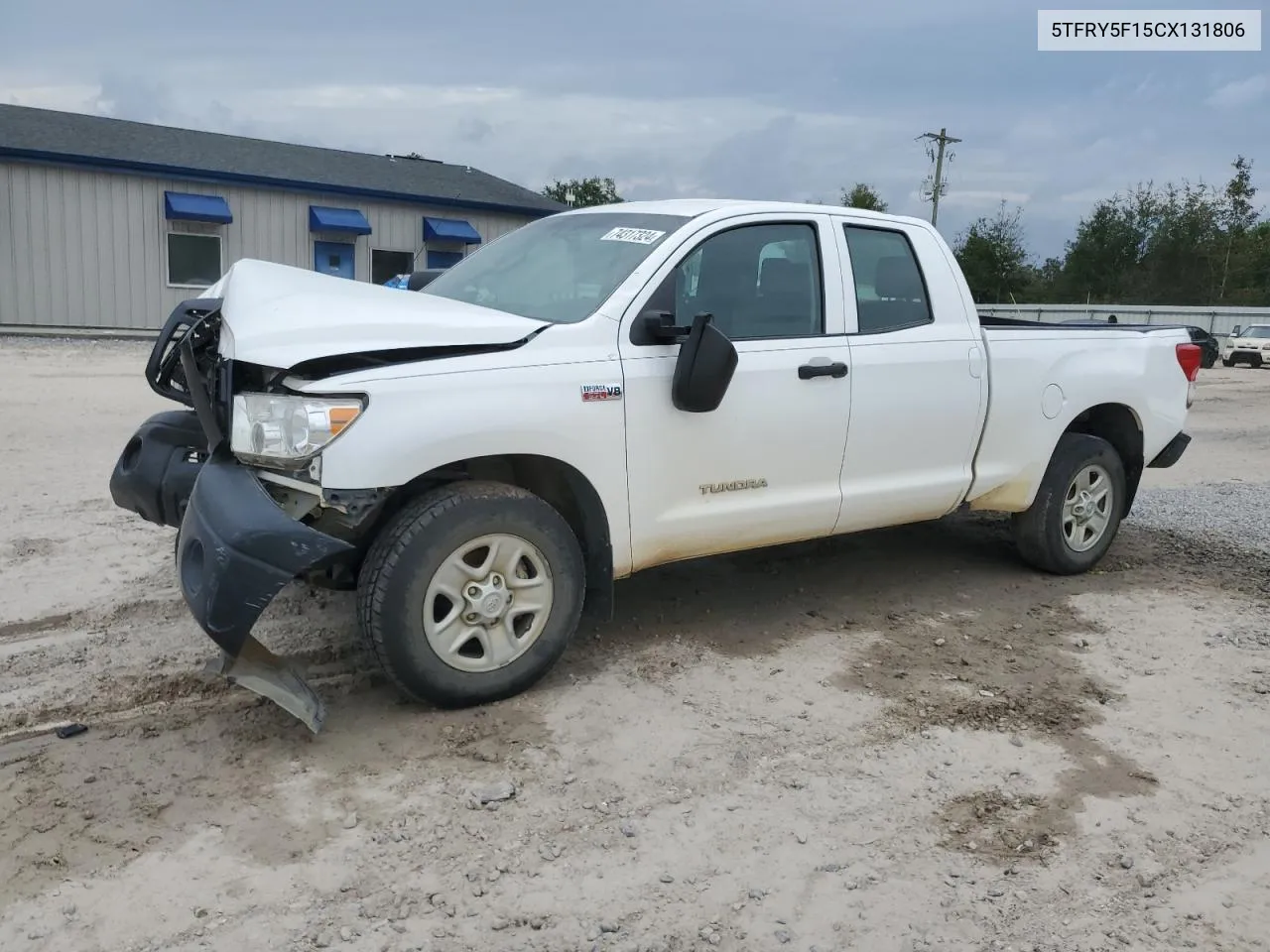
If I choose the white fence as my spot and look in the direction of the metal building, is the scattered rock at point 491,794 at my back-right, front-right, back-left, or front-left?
front-left

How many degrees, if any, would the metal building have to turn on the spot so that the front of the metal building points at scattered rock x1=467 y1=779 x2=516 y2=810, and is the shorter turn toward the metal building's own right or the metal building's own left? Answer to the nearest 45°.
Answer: approximately 45° to the metal building's own right

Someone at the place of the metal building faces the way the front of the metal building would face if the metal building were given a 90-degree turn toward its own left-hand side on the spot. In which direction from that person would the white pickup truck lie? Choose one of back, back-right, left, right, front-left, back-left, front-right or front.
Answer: back-right

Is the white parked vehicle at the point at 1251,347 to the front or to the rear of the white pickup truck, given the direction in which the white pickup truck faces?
to the rear

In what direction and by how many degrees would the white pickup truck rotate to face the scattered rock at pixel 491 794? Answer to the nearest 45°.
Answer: approximately 45° to its left

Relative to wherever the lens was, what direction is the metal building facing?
facing the viewer and to the right of the viewer
